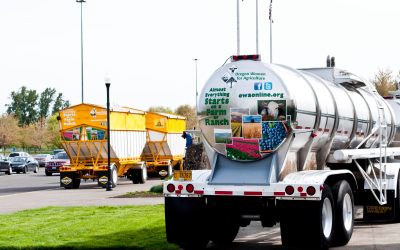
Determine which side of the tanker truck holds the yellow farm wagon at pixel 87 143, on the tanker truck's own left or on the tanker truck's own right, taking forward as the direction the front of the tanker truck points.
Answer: on the tanker truck's own left

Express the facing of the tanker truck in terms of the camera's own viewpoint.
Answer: facing away from the viewer and to the right of the viewer

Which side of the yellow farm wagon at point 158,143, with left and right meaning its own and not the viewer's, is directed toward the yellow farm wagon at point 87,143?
back

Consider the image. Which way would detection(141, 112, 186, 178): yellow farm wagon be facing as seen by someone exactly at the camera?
facing away from the viewer and to the right of the viewer

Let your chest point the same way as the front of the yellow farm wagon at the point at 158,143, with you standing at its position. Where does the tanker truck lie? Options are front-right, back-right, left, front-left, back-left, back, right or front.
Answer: back-right
